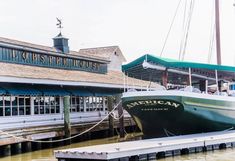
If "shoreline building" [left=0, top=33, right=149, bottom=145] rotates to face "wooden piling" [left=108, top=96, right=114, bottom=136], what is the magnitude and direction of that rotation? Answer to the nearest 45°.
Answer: approximately 45° to its left

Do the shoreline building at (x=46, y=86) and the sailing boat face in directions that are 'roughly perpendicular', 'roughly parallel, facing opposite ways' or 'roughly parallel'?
roughly perpendicular

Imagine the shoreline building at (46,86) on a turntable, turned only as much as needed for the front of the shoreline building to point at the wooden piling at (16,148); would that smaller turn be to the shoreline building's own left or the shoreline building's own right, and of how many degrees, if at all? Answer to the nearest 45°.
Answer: approximately 45° to the shoreline building's own right

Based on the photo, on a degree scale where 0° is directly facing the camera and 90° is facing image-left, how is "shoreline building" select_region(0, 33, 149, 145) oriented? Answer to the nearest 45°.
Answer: approximately 315°

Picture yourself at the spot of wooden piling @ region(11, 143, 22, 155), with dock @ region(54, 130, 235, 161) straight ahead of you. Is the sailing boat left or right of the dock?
left
